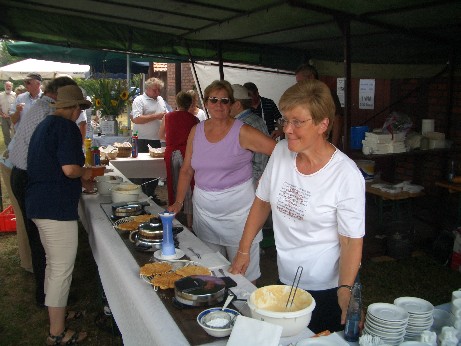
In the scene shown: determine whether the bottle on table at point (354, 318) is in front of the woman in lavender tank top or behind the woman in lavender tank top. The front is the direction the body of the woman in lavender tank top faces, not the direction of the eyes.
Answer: in front

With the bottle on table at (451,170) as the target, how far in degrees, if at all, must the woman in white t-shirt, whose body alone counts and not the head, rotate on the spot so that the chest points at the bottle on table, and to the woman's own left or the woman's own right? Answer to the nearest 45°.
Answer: approximately 180°

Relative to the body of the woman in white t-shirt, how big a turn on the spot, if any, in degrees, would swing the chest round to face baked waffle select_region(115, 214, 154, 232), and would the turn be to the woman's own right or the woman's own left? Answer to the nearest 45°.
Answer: approximately 90° to the woman's own right

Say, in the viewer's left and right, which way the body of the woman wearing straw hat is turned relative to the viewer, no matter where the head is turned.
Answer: facing to the right of the viewer

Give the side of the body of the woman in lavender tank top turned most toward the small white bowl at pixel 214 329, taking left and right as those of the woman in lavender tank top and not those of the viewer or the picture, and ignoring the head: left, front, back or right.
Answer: front

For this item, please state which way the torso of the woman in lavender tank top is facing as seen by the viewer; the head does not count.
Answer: toward the camera

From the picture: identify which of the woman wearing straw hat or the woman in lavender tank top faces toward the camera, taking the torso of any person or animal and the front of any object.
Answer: the woman in lavender tank top

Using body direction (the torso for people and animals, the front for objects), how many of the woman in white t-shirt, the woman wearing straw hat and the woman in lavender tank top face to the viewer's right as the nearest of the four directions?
1

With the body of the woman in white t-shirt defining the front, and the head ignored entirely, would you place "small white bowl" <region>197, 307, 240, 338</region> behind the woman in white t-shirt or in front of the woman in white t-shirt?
in front

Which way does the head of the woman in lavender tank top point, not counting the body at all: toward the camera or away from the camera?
toward the camera

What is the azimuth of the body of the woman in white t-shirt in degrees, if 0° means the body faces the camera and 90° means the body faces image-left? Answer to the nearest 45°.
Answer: approximately 45°

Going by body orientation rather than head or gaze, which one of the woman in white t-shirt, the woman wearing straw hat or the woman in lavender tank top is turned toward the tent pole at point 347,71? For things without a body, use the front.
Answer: the woman wearing straw hat
